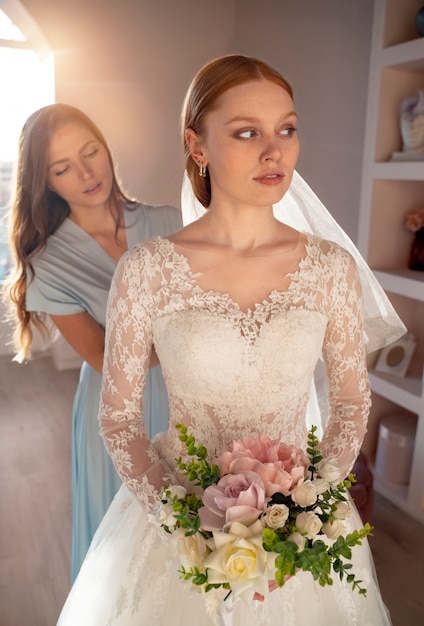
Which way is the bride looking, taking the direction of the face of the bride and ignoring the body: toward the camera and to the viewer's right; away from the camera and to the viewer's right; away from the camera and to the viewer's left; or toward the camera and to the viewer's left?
toward the camera and to the viewer's right

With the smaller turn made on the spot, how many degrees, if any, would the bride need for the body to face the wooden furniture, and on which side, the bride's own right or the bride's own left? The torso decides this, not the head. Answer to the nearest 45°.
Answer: approximately 135° to the bride's own left

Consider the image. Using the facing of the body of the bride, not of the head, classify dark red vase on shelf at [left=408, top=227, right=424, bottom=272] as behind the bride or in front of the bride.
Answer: behind

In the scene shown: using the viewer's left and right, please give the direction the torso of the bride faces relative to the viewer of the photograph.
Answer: facing the viewer

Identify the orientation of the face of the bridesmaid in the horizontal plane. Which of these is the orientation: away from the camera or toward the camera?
toward the camera
